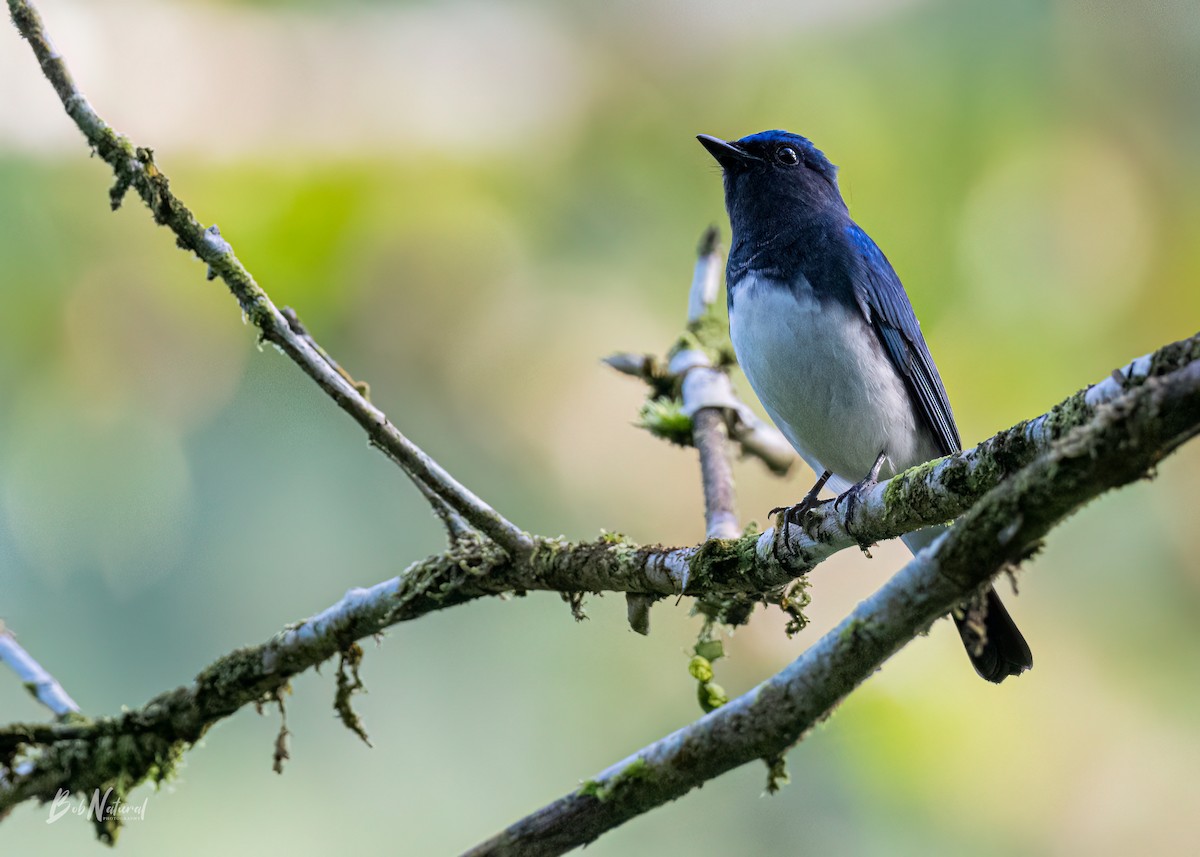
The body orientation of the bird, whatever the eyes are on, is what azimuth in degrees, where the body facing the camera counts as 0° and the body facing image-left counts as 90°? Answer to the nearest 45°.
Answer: approximately 45°

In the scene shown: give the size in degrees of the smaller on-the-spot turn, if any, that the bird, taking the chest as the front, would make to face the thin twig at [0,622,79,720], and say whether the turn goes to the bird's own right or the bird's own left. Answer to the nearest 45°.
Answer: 0° — it already faces it

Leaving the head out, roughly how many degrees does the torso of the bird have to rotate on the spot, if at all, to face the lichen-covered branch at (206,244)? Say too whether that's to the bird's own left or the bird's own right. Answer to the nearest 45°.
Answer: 0° — it already faces it
